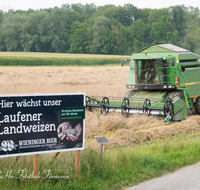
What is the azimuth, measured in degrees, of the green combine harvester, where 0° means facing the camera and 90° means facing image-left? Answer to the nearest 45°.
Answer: approximately 45°
